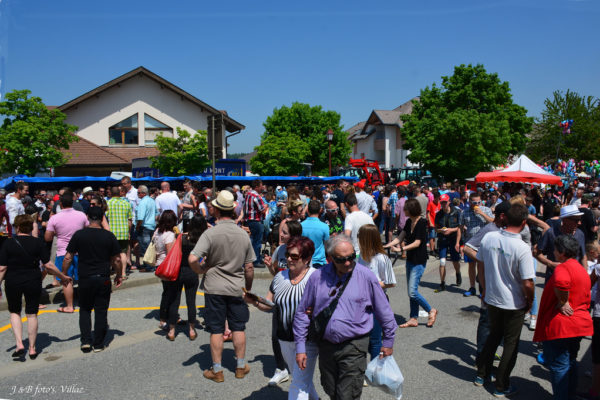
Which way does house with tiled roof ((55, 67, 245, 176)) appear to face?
toward the camera

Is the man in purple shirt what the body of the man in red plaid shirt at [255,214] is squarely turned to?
no

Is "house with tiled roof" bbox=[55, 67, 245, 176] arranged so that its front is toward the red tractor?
no

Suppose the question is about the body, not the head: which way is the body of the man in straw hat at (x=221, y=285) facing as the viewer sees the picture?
away from the camera

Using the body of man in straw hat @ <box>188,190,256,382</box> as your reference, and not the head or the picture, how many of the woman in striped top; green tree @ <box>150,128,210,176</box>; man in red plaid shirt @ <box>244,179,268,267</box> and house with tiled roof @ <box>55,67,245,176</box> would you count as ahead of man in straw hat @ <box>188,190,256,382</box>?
3

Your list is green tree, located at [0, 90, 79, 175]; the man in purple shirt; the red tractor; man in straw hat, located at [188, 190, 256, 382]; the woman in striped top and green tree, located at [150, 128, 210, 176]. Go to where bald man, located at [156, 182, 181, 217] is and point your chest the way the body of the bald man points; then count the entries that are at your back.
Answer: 3

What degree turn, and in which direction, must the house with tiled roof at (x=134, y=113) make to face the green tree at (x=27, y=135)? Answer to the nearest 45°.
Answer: approximately 45° to its right

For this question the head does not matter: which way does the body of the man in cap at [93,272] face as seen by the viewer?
away from the camera

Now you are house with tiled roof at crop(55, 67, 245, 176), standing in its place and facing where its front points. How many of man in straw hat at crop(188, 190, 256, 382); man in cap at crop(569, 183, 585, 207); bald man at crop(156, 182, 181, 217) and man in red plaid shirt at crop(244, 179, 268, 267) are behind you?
0

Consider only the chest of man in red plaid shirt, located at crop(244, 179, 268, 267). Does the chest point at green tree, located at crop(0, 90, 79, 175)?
no

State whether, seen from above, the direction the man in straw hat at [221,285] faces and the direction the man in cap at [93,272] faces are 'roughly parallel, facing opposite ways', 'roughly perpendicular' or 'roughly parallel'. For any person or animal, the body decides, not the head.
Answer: roughly parallel

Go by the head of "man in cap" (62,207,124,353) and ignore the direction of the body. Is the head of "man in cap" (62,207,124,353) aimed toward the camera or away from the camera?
away from the camera

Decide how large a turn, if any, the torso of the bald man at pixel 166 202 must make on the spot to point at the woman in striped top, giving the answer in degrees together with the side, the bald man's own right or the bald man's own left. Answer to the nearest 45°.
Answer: approximately 180°

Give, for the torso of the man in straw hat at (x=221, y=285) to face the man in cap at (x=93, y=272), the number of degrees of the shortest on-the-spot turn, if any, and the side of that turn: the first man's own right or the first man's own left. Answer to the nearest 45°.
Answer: approximately 45° to the first man's own left

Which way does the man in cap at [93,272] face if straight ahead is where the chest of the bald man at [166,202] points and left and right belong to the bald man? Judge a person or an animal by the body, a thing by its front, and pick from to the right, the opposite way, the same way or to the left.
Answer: the same way

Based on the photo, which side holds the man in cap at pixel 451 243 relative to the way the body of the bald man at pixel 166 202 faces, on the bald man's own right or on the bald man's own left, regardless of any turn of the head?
on the bald man's own right

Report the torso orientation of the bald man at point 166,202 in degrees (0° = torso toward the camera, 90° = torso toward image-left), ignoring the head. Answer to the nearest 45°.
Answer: approximately 180°
